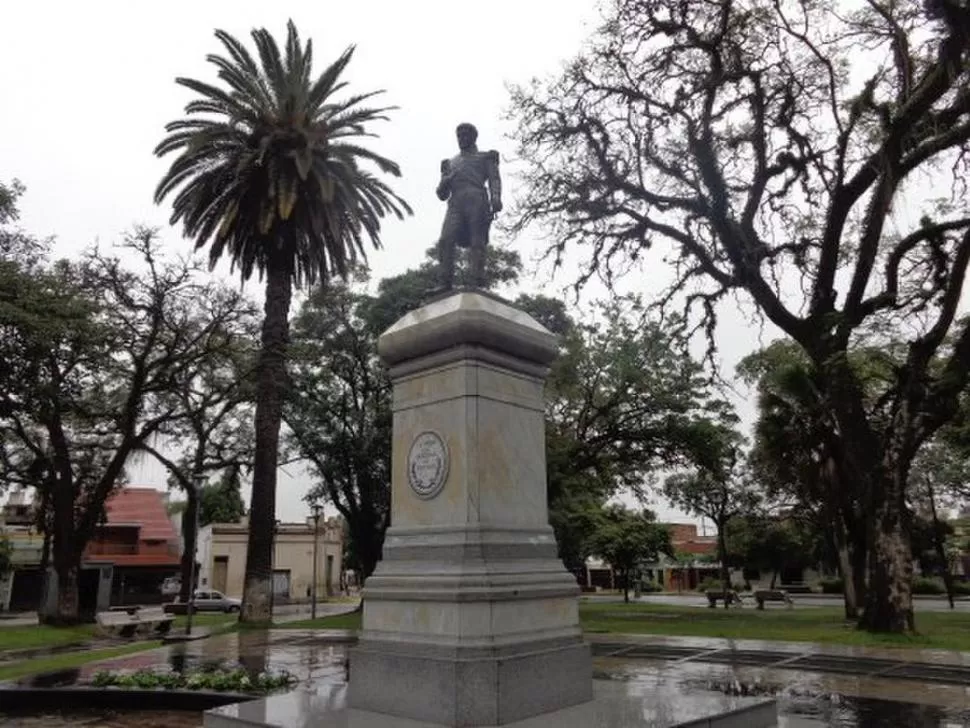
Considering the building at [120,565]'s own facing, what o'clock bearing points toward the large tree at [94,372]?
The large tree is roughly at 12 o'clock from the building.

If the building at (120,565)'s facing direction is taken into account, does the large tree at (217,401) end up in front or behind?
in front

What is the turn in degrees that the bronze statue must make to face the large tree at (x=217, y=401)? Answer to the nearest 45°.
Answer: approximately 90° to its right

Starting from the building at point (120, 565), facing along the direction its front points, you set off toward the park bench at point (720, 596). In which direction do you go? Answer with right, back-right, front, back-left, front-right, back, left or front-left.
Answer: front-left

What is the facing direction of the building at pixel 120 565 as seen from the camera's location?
facing the viewer

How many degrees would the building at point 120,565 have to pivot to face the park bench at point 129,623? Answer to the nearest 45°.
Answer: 0° — it already faces it

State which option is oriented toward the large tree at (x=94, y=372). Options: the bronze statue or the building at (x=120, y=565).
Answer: the building

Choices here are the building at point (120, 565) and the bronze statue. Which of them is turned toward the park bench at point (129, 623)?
the building

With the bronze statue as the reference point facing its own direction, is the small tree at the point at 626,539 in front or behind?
behind

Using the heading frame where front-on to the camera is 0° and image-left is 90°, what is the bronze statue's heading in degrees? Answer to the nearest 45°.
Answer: approximately 45°

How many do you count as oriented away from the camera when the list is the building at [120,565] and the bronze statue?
0

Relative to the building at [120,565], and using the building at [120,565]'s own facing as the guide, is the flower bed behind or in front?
in front
